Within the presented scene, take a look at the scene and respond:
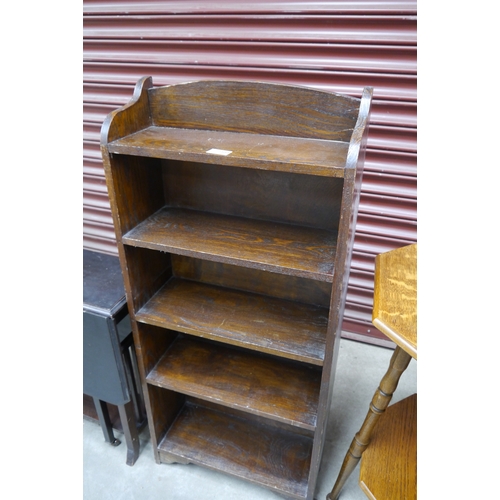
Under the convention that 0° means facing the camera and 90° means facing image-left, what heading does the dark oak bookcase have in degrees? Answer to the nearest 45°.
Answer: approximately 45°
